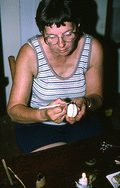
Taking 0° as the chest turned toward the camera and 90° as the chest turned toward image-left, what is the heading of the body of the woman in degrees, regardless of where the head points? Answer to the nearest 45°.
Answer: approximately 0°

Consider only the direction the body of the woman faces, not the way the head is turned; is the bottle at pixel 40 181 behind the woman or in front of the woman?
in front
